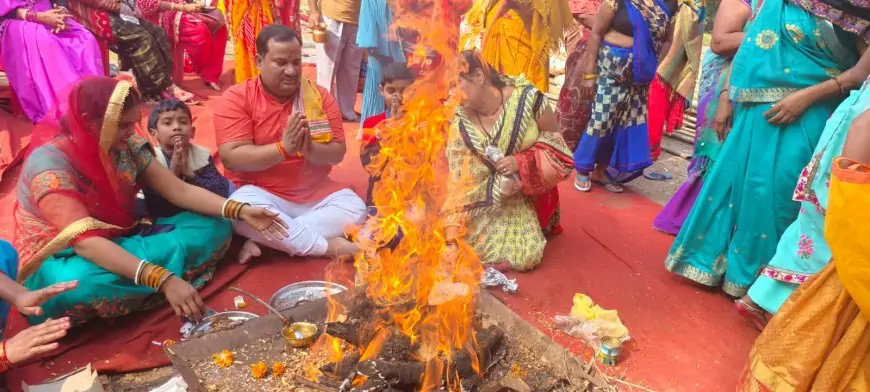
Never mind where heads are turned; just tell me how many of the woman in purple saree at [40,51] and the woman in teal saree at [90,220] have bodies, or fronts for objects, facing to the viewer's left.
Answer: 0

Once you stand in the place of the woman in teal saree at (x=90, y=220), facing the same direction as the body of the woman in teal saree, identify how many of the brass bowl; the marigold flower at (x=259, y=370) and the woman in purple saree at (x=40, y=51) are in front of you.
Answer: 2

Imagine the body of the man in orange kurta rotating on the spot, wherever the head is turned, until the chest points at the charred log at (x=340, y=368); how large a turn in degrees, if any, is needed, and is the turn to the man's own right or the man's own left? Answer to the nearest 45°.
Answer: approximately 45° to the man's own right

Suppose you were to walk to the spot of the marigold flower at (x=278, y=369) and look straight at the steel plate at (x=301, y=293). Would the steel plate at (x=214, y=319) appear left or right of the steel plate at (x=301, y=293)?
left

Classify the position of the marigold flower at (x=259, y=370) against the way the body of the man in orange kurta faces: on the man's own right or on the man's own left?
on the man's own right

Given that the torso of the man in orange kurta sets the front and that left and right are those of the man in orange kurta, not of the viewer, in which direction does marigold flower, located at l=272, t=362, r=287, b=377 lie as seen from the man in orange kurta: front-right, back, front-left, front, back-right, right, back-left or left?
front-right

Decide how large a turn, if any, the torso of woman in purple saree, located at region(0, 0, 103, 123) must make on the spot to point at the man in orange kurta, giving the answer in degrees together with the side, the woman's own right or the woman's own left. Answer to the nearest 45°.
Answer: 0° — they already face them

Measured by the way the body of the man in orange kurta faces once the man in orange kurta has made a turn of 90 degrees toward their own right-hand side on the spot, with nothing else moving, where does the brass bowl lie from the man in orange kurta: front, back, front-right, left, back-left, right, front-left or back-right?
front-left

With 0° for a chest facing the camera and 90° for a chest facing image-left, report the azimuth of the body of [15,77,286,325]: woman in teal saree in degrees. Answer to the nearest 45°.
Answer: approximately 315°

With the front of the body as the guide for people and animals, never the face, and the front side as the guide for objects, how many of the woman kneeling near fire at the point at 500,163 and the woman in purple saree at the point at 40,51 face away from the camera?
0

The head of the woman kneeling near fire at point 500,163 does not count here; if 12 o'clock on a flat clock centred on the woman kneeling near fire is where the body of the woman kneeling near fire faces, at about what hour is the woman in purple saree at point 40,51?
The woman in purple saree is roughly at 2 o'clock from the woman kneeling near fire.

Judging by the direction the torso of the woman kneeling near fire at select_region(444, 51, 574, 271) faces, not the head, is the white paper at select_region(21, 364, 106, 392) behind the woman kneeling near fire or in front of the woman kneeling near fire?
in front
